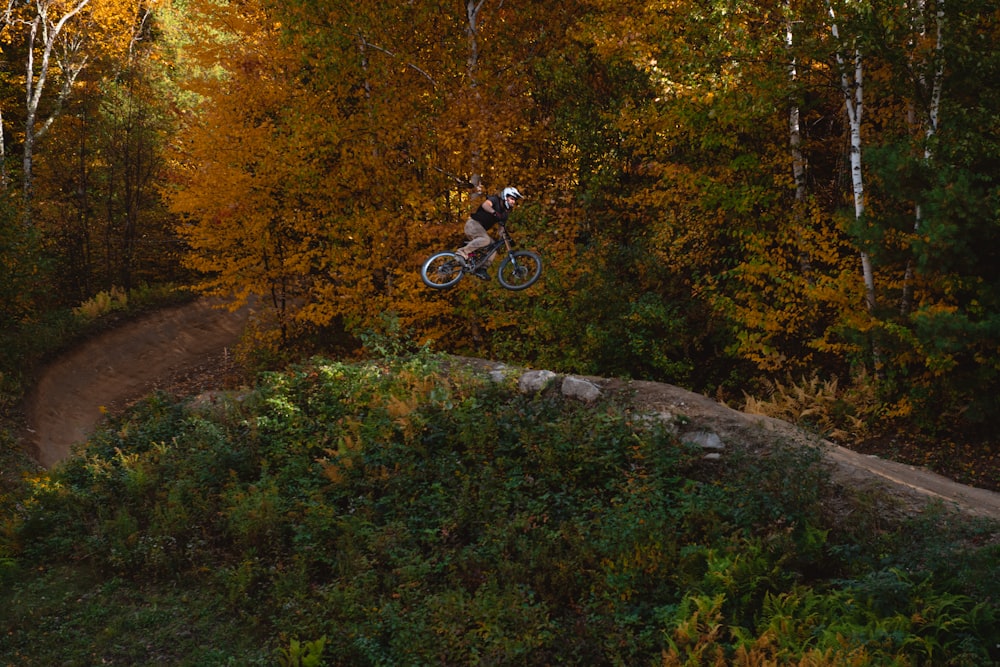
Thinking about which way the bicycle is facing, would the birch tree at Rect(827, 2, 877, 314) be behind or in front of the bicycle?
in front

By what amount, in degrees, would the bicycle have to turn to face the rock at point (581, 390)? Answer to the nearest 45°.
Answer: approximately 45° to its right

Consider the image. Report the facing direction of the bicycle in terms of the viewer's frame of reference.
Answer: facing to the right of the viewer

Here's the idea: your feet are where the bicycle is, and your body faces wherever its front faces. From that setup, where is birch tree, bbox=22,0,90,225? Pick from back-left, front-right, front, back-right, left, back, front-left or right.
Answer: back-left

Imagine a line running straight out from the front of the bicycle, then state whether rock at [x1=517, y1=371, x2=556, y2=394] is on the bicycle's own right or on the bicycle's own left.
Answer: on the bicycle's own right

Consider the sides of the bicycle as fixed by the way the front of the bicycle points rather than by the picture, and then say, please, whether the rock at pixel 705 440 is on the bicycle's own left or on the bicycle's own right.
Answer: on the bicycle's own right

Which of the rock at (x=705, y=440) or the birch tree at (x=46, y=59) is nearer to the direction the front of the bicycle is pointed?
the rock

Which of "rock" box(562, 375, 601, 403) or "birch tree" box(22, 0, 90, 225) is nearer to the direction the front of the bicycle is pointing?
the rock
